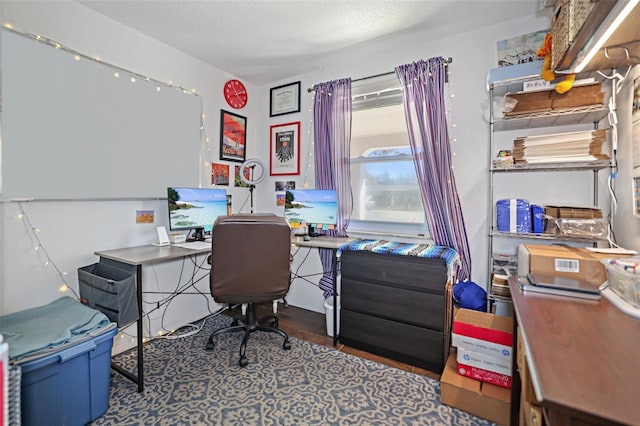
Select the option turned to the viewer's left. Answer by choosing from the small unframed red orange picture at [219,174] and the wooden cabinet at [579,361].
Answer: the wooden cabinet

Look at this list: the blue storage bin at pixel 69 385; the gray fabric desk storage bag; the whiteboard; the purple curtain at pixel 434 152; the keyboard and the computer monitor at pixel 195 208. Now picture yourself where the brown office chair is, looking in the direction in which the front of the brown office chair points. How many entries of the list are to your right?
1

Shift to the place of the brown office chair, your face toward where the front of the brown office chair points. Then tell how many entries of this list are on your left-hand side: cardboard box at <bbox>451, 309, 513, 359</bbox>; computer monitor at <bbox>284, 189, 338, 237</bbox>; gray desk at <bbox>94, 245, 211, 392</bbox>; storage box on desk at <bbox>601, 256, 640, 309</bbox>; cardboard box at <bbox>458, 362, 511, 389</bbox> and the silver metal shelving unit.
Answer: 1

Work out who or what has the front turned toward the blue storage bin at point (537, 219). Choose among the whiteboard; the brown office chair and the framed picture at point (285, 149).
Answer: the whiteboard

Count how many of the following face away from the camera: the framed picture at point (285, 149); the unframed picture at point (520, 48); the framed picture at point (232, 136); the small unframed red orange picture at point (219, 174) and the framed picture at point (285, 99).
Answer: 0

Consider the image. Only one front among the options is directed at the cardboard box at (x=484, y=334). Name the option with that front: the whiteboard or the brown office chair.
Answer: the whiteboard

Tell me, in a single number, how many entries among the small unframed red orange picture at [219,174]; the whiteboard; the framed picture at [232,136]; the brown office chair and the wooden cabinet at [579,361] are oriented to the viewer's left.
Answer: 1

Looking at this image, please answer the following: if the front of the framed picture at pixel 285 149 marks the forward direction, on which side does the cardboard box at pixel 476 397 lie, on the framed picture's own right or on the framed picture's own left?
on the framed picture's own left

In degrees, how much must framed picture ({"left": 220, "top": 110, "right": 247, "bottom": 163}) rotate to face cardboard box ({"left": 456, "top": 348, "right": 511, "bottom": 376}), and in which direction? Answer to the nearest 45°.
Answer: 0° — it already faces it

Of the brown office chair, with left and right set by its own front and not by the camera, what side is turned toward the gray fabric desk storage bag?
left

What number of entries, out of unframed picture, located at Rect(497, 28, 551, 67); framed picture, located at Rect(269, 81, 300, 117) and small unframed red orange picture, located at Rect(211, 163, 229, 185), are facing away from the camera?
0

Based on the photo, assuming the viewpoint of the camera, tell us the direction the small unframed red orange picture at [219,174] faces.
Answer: facing the viewer and to the right of the viewer

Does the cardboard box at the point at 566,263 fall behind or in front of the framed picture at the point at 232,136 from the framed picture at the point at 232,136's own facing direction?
in front
